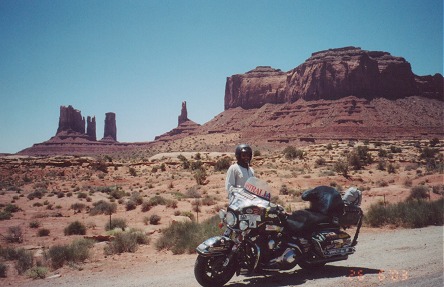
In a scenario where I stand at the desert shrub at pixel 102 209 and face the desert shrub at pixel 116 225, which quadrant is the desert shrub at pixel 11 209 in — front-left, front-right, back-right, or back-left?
back-right

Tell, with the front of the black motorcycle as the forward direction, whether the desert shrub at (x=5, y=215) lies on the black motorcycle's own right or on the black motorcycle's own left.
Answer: on the black motorcycle's own right

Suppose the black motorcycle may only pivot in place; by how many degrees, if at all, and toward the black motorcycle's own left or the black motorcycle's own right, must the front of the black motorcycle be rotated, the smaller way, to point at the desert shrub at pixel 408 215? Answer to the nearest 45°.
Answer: approximately 180°
